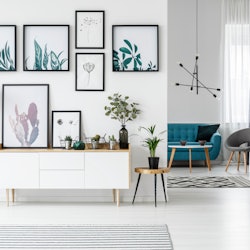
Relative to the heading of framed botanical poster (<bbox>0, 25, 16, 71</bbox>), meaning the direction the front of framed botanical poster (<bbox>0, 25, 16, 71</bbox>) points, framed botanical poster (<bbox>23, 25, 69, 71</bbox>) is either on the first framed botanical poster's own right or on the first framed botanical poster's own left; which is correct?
on the first framed botanical poster's own left

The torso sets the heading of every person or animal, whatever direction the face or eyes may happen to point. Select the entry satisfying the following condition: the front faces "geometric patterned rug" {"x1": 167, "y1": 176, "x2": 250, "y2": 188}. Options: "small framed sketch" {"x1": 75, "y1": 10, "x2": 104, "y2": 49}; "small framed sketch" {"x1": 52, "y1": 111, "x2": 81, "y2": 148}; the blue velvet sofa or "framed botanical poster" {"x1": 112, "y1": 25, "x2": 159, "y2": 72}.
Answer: the blue velvet sofa

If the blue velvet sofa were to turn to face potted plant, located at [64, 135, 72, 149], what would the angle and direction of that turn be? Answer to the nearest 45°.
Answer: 0° — it already faces it

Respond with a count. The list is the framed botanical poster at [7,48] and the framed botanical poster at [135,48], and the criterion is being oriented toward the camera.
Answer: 2

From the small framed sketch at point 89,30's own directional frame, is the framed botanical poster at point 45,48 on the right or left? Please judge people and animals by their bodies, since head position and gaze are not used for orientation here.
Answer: on its right

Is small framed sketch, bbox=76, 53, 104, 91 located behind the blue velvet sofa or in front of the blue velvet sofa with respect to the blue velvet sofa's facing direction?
in front

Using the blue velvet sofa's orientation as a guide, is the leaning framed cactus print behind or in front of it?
in front

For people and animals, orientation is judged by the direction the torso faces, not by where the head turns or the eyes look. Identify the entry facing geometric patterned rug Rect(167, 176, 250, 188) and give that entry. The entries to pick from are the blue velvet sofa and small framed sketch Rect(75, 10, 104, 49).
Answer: the blue velvet sofa
